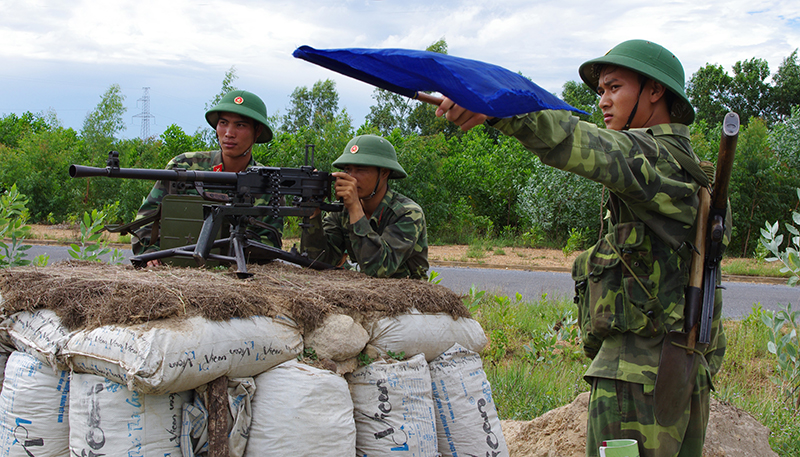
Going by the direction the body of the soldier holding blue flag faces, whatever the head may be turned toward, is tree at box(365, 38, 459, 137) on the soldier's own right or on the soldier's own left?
on the soldier's own right

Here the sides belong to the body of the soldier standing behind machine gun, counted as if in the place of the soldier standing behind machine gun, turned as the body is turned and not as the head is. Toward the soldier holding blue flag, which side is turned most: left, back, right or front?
left

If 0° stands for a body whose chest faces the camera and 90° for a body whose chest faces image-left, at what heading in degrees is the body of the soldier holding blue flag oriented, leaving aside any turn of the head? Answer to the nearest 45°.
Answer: approximately 90°

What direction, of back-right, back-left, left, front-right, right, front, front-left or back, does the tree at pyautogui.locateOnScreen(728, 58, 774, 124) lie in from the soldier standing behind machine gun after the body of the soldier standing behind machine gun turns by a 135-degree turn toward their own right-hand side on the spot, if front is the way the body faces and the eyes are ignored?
front-right

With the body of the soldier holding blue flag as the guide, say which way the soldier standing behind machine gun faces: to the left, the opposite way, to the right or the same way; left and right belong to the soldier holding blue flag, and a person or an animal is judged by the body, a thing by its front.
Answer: to the left

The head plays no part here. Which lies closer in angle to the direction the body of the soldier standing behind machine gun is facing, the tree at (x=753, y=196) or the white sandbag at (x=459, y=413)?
the white sandbag

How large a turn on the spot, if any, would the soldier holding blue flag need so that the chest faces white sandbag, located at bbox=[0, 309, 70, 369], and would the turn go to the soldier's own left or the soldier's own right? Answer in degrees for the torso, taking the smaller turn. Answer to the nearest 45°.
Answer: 0° — they already face it

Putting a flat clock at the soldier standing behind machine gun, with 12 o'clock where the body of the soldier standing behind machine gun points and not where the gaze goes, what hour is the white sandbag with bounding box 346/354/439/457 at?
The white sandbag is roughly at 10 o'clock from the soldier standing behind machine gun.

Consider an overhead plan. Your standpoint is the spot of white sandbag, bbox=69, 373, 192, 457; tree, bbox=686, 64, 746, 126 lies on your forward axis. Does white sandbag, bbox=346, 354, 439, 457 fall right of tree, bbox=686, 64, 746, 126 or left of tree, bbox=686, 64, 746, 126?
right

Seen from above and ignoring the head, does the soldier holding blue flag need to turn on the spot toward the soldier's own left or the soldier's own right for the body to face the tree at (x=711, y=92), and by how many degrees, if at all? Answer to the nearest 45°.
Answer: approximately 90° to the soldier's own right

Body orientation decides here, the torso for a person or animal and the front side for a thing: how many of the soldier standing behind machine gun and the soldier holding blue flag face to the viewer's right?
0

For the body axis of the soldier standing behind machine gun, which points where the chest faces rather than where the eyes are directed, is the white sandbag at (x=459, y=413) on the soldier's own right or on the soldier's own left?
on the soldier's own left

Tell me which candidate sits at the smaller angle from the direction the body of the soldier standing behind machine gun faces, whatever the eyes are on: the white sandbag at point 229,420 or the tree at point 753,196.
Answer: the white sandbag

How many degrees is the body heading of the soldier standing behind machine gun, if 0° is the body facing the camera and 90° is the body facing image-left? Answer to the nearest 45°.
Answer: approximately 45°

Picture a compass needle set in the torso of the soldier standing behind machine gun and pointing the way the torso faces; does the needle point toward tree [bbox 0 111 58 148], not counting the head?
no
